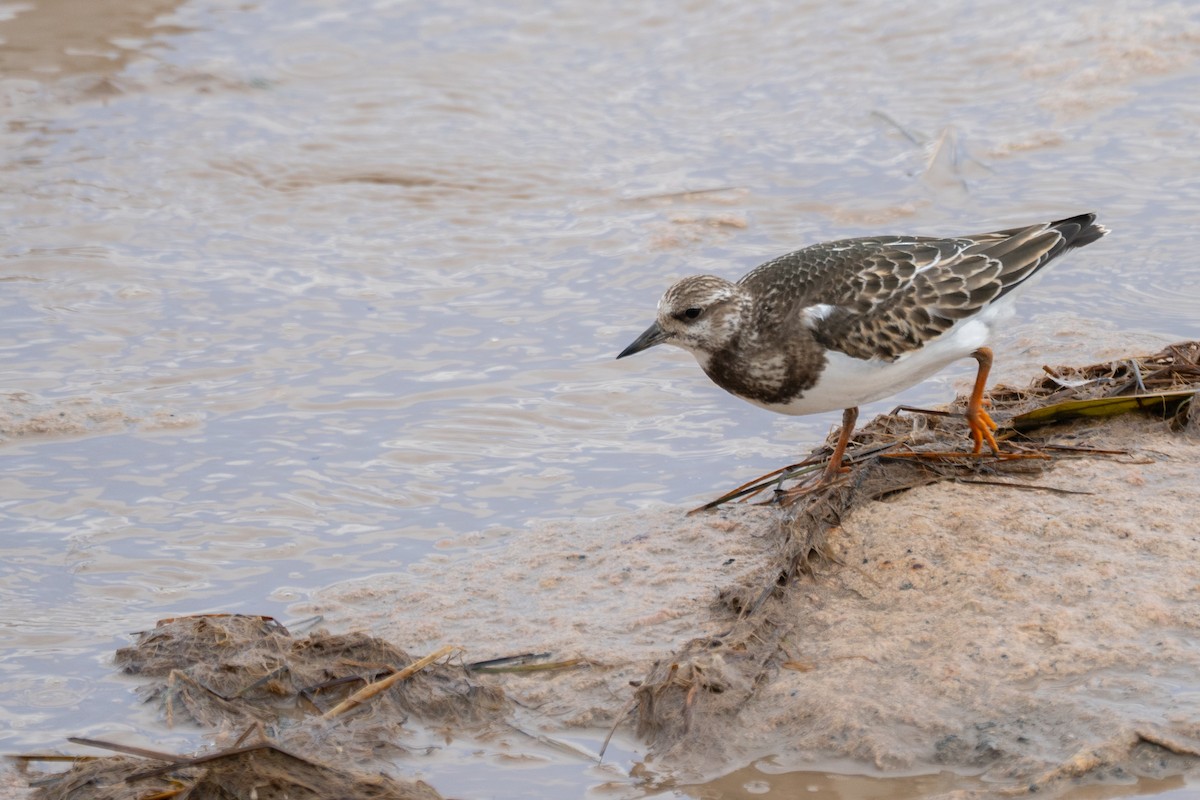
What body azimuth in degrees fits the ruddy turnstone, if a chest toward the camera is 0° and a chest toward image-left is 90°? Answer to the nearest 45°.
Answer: approximately 90°
